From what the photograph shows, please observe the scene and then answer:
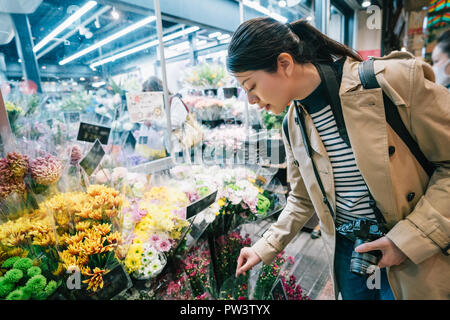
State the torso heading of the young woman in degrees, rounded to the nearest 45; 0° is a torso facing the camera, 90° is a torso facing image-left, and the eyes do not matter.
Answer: approximately 45°

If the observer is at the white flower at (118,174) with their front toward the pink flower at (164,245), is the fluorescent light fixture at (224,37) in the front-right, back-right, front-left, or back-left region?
back-left

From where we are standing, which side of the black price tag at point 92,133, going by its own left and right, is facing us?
front

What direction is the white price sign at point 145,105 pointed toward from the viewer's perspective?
toward the camera

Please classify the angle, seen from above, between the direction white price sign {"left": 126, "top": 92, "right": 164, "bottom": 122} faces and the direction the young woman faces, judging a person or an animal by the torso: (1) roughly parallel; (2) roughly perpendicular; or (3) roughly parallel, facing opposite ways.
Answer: roughly perpendicular

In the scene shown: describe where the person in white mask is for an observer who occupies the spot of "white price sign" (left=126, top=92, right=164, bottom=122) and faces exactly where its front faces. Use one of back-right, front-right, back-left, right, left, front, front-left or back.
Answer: left

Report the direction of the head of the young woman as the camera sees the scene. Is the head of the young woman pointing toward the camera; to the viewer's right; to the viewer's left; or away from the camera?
to the viewer's left

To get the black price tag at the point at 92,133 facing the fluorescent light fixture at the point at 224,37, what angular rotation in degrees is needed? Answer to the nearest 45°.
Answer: approximately 135° to its left

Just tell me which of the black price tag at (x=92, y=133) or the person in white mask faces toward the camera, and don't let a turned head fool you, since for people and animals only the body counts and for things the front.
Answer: the black price tag

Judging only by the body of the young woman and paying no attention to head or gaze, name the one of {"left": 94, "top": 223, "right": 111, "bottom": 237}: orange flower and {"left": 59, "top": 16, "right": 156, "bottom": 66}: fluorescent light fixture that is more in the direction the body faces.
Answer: the orange flower
